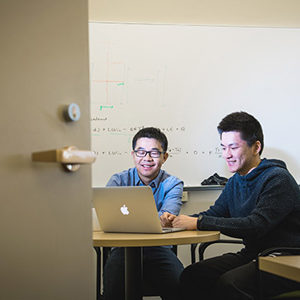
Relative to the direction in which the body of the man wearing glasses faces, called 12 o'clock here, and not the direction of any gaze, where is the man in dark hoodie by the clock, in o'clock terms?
The man in dark hoodie is roughly at 10 o'clock from the man wearing glasses.

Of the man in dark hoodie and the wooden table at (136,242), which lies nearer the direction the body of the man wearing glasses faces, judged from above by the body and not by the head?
the wooden table

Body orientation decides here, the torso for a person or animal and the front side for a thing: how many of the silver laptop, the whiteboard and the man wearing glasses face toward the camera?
2

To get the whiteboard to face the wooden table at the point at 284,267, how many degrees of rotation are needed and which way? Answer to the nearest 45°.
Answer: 0° — it already faces it

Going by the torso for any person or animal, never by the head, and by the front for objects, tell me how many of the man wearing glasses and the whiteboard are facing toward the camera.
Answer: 2

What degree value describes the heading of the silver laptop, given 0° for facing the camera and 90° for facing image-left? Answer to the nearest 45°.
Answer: approximately 225°

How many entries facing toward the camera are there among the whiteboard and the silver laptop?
1

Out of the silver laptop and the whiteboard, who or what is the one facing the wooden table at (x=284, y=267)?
the whiteboard

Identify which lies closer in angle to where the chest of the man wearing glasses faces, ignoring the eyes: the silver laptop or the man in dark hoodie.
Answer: the silver laptop
